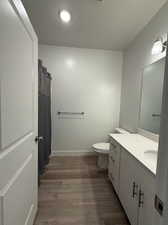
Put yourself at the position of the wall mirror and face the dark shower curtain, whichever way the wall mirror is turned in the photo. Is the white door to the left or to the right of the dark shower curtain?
left

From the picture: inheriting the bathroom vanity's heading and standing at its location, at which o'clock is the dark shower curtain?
The dark shower curtain is roughly at 2 o'clock from the bathroom vanity.

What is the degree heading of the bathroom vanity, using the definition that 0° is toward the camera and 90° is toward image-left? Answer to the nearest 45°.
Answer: approximately 45°
